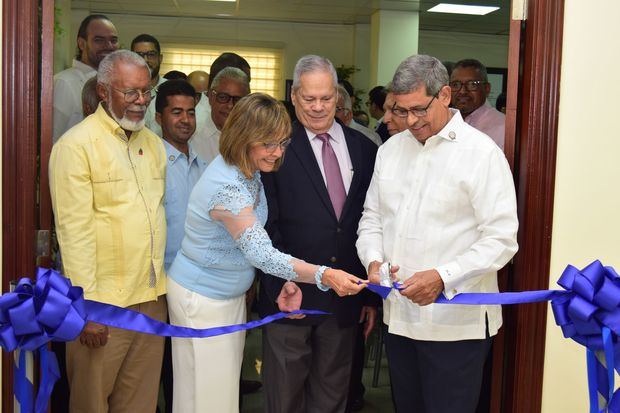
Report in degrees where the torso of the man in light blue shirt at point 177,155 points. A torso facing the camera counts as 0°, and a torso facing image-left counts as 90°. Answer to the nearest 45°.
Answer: approximately 315°

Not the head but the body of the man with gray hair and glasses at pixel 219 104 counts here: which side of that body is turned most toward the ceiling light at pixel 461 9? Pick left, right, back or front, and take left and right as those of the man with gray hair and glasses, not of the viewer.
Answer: left

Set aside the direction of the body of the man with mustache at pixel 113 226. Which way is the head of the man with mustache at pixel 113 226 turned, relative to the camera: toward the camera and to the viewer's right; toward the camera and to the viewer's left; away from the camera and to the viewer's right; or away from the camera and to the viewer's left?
toward the camera and to the viewer's right

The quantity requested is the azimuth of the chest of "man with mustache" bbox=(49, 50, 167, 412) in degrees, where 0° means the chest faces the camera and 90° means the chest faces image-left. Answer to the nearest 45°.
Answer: approximately 315°

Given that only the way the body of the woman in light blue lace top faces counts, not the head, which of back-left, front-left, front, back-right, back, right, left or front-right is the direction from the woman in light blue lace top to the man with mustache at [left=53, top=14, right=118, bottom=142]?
back

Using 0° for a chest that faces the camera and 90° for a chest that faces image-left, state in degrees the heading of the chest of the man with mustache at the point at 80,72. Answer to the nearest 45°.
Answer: approximately 315°

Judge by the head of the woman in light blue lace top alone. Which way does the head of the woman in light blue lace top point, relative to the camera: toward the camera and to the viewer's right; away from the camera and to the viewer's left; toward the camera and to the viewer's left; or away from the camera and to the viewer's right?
toward the camera and to the viewer's right

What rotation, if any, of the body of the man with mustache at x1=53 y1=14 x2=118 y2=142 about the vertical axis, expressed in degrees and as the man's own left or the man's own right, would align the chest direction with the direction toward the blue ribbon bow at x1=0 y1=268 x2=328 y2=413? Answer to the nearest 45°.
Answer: approximately 45° to the man's own right

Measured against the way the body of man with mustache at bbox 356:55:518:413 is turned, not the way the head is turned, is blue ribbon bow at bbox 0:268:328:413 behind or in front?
in front

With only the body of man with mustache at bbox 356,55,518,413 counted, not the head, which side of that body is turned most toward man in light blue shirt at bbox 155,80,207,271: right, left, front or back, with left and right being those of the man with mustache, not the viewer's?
right
